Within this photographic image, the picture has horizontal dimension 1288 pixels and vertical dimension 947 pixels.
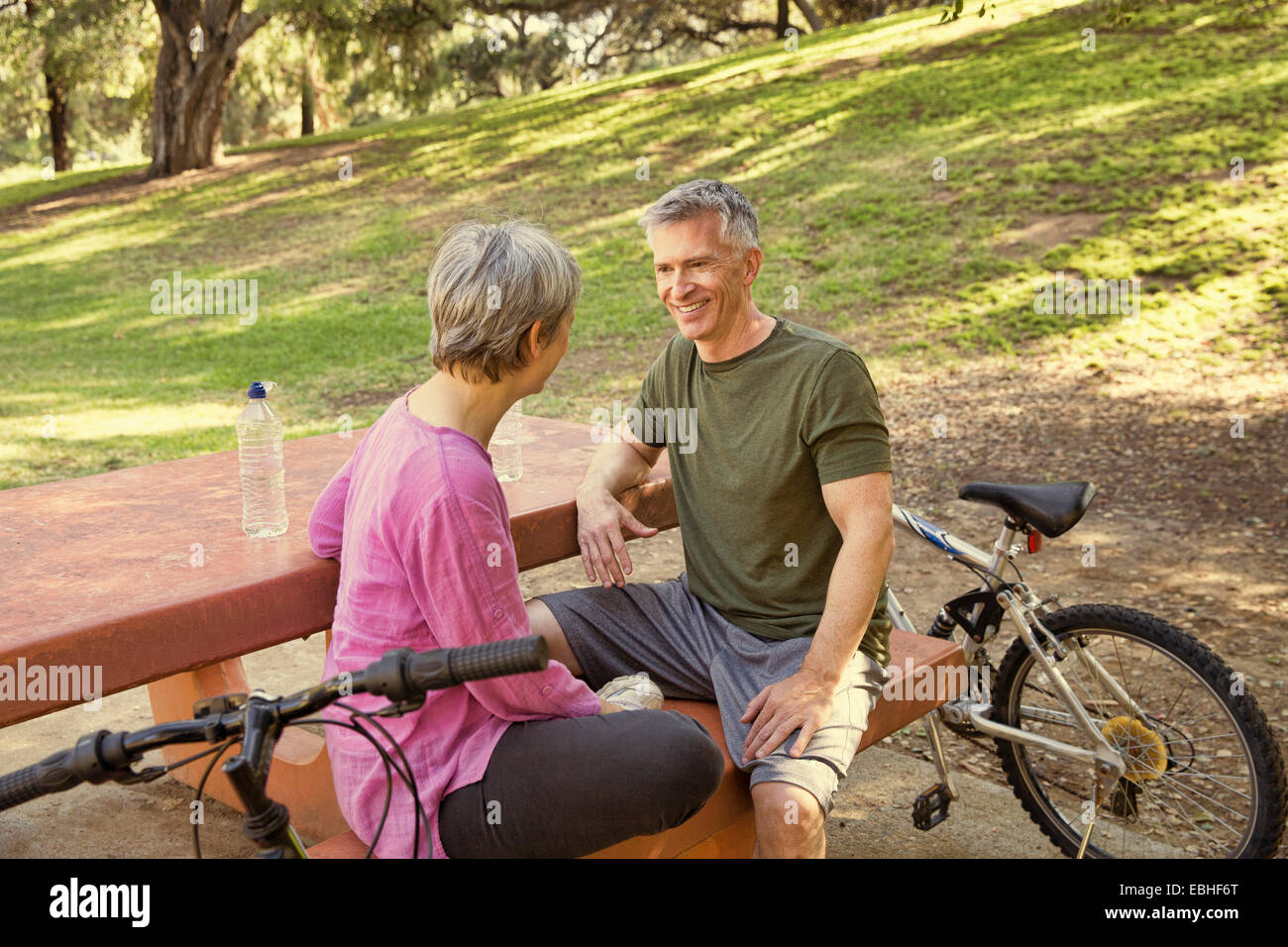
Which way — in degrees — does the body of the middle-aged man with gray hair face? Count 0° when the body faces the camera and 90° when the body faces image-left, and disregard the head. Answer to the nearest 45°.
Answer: approximately 45°

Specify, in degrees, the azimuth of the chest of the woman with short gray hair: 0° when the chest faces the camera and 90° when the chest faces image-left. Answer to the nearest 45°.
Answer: approximately 225°

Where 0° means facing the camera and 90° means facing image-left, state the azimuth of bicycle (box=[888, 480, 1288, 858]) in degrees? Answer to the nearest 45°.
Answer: approximately 90°

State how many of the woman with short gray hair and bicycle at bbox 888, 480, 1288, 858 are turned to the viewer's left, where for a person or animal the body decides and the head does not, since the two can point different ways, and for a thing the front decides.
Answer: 1

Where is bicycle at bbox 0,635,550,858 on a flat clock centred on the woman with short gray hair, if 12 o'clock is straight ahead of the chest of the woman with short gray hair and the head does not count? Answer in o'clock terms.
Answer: The bicycle is roughly at 5 o'clock from the woman with short gray hair.

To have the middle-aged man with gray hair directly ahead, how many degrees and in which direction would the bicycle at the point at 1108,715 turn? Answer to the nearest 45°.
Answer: approximately 45° to its left

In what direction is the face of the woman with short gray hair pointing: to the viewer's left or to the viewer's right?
to the viewer's right

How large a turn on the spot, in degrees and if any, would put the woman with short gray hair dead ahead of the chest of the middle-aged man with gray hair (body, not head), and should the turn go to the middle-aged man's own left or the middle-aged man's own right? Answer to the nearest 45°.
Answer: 0° — they already face them

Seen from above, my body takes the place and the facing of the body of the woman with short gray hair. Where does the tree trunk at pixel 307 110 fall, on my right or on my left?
on my left

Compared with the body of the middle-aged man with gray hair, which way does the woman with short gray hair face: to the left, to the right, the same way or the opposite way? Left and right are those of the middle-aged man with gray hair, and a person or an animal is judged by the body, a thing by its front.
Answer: the opposite way

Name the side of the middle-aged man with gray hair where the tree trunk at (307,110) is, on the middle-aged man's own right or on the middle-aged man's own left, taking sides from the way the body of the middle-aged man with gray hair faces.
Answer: on the middle-aged man's own right
